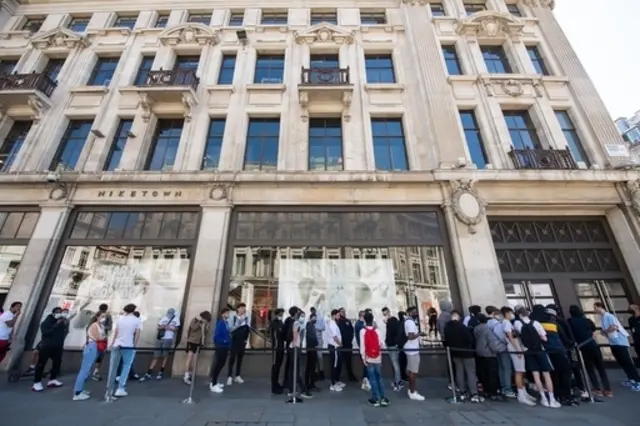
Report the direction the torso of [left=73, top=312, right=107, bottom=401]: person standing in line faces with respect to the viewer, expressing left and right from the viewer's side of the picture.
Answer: facing to the right of the viewer

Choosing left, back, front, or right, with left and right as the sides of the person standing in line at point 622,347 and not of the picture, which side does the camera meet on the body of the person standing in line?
left

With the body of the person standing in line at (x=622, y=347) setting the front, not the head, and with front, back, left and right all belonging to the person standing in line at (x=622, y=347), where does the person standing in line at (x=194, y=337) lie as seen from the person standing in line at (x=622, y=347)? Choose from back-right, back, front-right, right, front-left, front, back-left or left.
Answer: front-left
